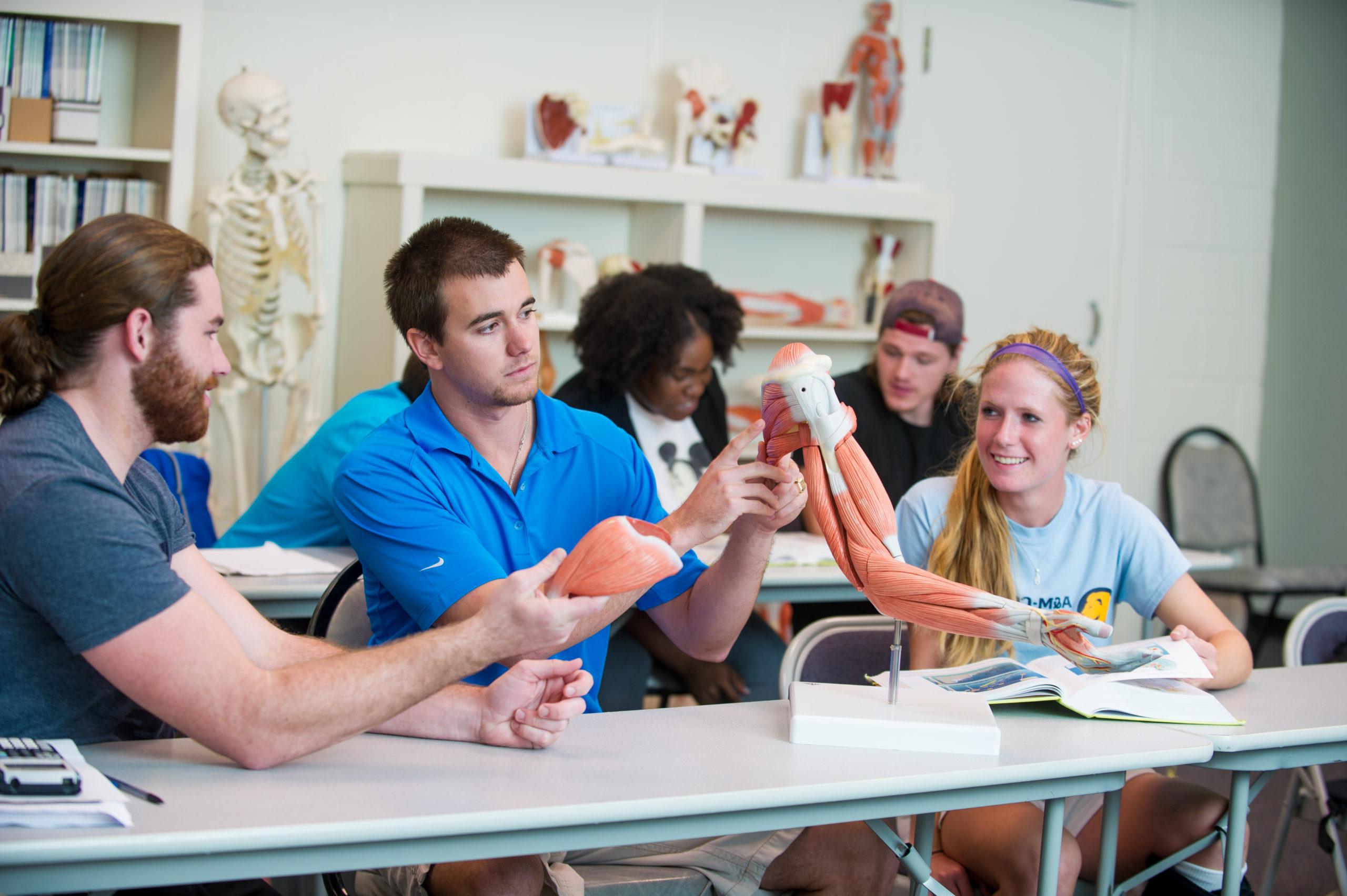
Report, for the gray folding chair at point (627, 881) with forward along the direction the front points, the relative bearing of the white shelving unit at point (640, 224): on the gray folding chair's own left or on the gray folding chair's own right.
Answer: on the gray folding chair's own left

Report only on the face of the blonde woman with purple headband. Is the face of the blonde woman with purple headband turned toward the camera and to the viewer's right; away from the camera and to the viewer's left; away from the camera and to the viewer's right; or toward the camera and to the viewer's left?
toward the camera and to the viewer's left

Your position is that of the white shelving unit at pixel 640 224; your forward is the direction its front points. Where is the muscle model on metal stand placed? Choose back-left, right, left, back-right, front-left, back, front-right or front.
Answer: front-right

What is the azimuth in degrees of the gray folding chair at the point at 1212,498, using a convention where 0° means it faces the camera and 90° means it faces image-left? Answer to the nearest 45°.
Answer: approximately 315°

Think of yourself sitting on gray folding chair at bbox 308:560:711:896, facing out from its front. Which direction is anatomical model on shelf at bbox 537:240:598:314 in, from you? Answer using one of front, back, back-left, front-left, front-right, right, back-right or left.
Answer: back-left

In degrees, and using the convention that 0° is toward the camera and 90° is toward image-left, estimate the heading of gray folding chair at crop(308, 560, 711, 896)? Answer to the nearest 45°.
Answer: approximately 315°

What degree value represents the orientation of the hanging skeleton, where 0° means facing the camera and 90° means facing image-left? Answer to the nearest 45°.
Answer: approximately 315°
